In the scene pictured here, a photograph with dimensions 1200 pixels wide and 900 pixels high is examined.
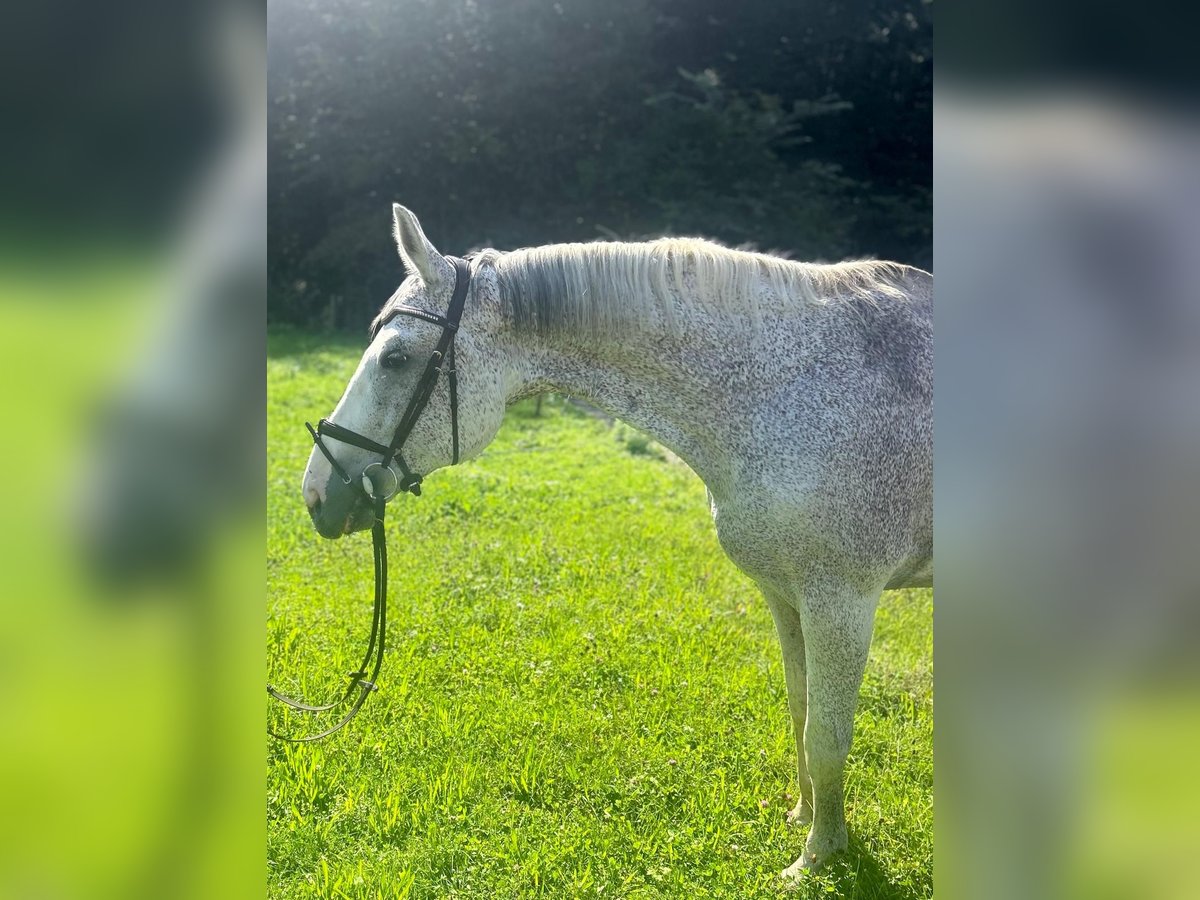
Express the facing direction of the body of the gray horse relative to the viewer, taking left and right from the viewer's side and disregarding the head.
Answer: facing to the left of the viewer
